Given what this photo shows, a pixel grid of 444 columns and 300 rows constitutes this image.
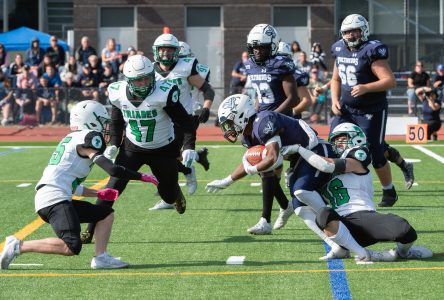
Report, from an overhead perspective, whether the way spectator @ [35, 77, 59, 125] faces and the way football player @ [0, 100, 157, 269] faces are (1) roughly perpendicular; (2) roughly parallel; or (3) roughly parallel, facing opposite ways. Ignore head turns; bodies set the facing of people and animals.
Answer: roughly perpendicular

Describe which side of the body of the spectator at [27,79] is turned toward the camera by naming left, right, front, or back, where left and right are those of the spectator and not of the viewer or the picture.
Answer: front

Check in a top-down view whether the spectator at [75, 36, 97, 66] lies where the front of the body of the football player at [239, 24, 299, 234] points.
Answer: no

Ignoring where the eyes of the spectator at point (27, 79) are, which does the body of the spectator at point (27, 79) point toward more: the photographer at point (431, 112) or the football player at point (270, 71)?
the football player

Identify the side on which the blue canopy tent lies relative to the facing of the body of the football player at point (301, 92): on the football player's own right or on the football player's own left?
on the football player's own right

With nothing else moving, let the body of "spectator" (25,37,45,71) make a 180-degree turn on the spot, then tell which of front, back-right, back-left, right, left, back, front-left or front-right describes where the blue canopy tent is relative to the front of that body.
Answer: front

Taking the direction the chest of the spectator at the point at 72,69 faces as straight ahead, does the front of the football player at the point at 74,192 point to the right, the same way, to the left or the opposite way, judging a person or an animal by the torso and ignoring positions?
to the left

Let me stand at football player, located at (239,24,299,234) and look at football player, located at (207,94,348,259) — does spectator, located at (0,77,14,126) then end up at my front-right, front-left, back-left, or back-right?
back-right

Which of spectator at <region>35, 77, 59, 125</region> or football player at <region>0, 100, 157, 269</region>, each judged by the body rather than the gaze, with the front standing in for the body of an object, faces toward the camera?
the spectator

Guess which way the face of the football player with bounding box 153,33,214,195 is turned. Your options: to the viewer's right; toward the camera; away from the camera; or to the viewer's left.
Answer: toward the camera

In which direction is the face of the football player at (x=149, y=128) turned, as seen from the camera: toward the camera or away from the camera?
toward the camera

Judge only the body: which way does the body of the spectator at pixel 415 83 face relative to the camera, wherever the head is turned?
toward the camera

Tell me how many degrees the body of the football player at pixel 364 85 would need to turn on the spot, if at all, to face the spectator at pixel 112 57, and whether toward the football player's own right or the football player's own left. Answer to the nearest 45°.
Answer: approximately 90° to the football player's own right

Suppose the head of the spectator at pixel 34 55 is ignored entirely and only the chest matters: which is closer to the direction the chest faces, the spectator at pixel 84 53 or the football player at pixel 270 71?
the football player

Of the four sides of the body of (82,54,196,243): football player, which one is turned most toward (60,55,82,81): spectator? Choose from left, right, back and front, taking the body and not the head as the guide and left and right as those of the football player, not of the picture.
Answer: back

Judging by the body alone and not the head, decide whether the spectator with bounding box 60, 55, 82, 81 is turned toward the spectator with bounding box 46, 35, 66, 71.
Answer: no

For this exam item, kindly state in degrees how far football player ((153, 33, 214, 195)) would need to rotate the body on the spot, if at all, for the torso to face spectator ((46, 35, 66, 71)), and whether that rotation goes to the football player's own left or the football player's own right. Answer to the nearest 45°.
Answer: approximately 135° to the football player's own right

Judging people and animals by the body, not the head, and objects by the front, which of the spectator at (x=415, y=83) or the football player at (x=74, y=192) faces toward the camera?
the spectator

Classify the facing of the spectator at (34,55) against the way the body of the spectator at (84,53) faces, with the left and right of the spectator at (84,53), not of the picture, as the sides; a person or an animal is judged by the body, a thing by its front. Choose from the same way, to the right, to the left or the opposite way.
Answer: the same way
